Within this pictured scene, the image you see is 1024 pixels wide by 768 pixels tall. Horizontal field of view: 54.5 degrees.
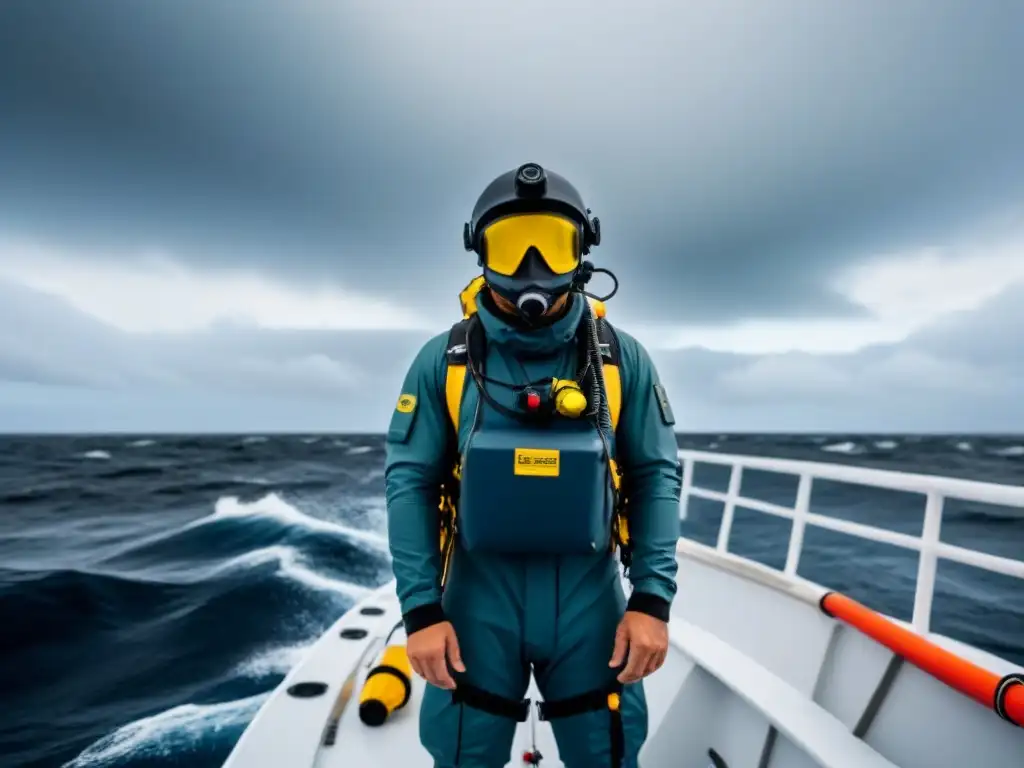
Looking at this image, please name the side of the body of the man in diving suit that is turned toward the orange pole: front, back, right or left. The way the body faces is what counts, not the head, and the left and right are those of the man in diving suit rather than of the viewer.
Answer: left

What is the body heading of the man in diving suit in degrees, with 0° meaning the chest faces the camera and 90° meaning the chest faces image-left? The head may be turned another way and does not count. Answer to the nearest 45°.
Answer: approximately 0°
